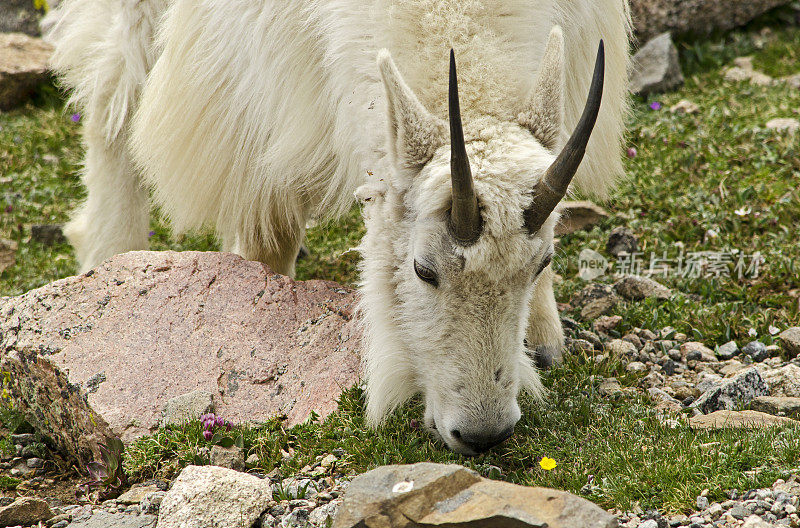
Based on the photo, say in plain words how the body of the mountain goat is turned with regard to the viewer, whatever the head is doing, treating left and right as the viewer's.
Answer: facing the viewer and to the right of the viewer

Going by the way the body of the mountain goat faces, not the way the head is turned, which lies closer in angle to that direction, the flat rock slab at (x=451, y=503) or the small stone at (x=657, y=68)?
the flat rock slab

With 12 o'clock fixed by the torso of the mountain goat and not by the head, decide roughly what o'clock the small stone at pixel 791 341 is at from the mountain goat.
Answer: The small stone is roughly at 10 o'clock from the mountain goat.

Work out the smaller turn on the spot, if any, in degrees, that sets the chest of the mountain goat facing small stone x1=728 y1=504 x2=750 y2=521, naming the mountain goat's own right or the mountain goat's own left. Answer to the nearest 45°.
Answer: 0° — it already faces it

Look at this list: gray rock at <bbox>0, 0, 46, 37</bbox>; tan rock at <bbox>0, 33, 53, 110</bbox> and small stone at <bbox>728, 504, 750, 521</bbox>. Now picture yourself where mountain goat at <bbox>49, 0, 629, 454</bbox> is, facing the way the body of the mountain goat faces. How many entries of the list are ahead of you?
1

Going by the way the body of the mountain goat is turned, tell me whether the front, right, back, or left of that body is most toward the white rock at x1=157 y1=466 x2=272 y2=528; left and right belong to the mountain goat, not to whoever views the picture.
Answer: right

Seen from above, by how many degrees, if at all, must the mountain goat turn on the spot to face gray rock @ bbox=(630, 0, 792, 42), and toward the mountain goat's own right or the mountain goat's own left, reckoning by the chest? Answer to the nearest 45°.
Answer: approximately 90° to the mountain goat's own left
